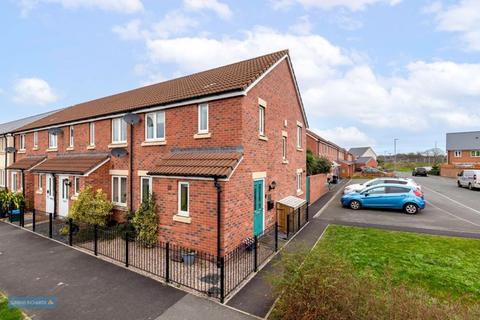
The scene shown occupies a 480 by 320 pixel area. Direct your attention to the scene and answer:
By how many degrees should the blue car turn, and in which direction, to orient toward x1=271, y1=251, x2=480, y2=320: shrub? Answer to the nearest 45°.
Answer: approximately 90° to its left

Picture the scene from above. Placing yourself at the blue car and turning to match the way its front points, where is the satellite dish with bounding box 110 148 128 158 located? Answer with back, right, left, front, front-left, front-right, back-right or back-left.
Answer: front-left

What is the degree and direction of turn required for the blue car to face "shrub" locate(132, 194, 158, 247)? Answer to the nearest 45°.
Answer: approximately 45° to its left

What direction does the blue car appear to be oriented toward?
to the viewer's left
